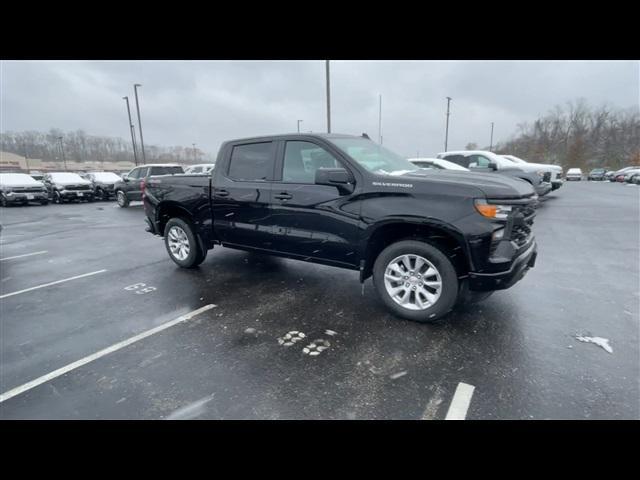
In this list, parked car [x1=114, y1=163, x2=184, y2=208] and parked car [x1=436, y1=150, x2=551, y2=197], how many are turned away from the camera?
0

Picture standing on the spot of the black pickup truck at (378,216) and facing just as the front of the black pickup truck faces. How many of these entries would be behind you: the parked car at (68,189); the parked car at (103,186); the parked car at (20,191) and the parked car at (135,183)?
4

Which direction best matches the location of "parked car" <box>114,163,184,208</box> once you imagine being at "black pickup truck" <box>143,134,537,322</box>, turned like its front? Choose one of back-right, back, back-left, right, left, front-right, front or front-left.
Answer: back

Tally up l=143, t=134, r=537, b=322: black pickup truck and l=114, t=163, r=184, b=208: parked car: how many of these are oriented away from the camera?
0

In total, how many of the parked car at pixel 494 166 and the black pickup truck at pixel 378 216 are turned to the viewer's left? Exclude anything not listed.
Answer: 0

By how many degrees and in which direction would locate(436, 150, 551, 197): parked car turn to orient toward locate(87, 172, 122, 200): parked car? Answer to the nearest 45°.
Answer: approximately 135° to its right

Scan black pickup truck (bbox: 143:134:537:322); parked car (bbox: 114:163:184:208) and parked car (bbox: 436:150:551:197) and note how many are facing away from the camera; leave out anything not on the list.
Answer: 0

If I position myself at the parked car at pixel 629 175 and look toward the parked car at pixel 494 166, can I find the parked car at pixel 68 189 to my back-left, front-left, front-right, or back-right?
front-right

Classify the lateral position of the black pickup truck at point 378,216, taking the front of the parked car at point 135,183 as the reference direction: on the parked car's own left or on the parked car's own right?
on the parked car's own left

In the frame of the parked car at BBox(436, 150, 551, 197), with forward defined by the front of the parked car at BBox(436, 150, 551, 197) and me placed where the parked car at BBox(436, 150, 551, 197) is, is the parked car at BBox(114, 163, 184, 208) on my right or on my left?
on my right

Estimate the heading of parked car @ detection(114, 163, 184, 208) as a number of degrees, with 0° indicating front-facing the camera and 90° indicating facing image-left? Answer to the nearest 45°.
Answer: approximately 45°

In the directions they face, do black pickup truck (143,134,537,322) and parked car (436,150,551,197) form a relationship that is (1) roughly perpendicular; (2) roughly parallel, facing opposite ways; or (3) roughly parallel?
roughly parallel
